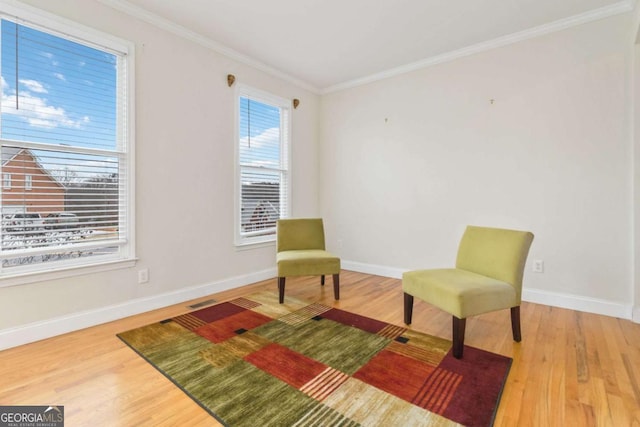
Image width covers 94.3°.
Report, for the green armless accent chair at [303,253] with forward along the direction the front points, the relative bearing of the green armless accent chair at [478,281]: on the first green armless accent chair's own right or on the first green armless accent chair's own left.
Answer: on the first green armless accent chair's own left

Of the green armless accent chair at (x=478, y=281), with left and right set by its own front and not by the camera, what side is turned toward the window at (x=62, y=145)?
front

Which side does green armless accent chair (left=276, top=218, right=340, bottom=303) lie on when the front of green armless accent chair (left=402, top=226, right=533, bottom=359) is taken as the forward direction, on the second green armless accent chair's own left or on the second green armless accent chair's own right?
on the second green armless accent chair's own right

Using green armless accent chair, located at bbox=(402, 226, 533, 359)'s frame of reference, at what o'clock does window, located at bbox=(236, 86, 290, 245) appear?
The window is roughly at 2 o'clock from the green armless accent chair.

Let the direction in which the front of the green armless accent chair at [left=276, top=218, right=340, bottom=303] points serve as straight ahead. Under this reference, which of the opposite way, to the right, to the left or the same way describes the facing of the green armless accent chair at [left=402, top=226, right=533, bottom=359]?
to the right

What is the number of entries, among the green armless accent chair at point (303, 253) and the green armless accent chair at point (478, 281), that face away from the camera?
0

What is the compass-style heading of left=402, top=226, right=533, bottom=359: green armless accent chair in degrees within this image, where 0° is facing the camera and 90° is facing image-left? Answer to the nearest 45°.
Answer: approximately 45°

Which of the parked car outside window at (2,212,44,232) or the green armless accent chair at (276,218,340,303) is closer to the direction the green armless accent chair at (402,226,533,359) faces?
the parked car outside window

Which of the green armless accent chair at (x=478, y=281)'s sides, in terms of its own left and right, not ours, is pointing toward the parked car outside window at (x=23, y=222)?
front

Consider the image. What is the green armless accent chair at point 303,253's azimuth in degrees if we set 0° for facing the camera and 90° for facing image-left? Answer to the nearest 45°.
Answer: approximately 0°
